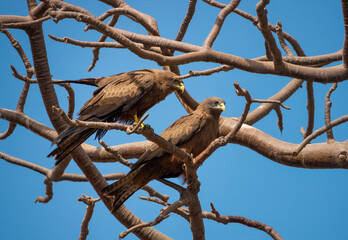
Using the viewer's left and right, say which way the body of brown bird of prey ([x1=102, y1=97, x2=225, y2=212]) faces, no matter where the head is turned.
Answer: facing to the right of the viewer

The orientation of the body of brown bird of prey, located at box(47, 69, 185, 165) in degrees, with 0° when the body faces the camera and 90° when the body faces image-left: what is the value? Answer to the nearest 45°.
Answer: approximately 270°

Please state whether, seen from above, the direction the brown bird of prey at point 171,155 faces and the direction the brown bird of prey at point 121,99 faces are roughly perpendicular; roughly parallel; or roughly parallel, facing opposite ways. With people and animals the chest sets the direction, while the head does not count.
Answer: roughly parallel

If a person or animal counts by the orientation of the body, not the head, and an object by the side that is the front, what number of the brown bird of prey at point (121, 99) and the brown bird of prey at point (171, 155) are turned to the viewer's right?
2
